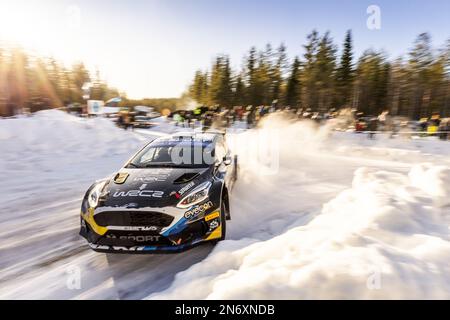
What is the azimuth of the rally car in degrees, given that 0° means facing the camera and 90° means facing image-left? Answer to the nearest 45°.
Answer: approximately 45°

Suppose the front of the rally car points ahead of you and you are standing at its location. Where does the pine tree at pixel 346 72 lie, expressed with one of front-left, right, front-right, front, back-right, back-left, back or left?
back
